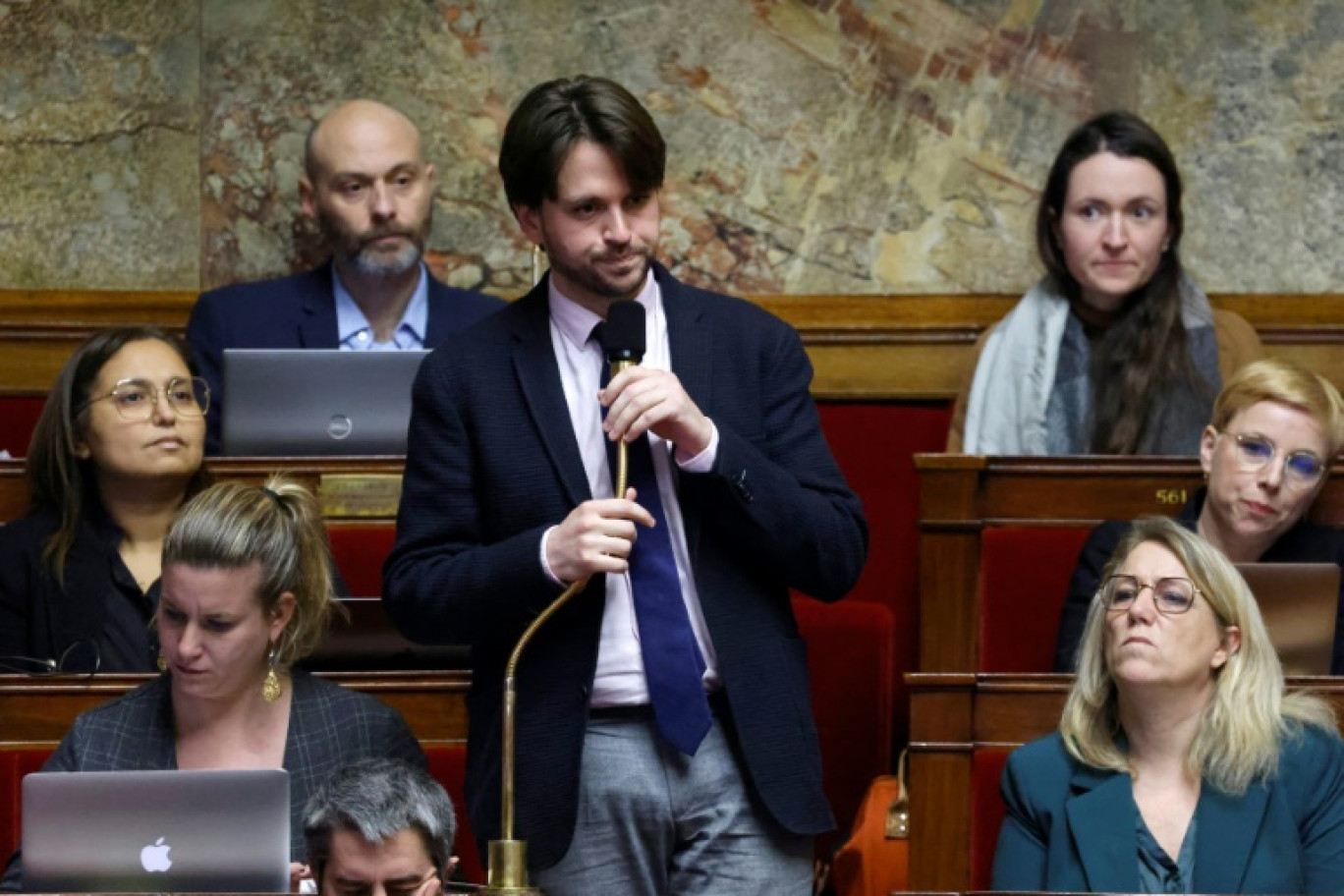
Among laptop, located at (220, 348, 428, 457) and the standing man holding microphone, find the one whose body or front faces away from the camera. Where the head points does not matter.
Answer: the laptop

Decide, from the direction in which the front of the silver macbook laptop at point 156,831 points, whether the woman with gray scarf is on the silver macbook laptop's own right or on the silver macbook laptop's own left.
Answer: on the silver macbook laptop's own right

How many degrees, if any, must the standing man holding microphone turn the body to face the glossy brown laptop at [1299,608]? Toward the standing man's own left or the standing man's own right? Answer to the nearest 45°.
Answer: approximately 135° to the standing man's own left

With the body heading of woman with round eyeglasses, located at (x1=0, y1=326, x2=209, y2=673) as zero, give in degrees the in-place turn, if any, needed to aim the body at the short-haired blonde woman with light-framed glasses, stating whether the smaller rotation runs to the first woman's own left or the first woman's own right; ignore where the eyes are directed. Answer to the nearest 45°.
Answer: approximately 45° to the first woman's own left

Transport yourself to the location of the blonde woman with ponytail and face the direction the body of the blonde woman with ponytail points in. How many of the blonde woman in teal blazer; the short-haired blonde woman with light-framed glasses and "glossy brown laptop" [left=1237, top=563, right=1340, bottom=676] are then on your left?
3

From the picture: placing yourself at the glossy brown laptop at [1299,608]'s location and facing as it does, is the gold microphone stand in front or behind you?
behind

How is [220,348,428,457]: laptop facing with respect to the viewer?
away from the camera

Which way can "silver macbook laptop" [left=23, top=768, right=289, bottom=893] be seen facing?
away from the camera

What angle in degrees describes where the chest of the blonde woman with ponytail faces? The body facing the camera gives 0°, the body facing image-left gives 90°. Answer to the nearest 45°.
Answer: approximately 0°

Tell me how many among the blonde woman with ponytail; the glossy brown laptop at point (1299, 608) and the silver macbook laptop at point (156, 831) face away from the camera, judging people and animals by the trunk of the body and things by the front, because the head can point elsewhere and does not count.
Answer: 2

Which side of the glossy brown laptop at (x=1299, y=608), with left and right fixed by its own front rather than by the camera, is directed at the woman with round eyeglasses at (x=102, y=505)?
left
